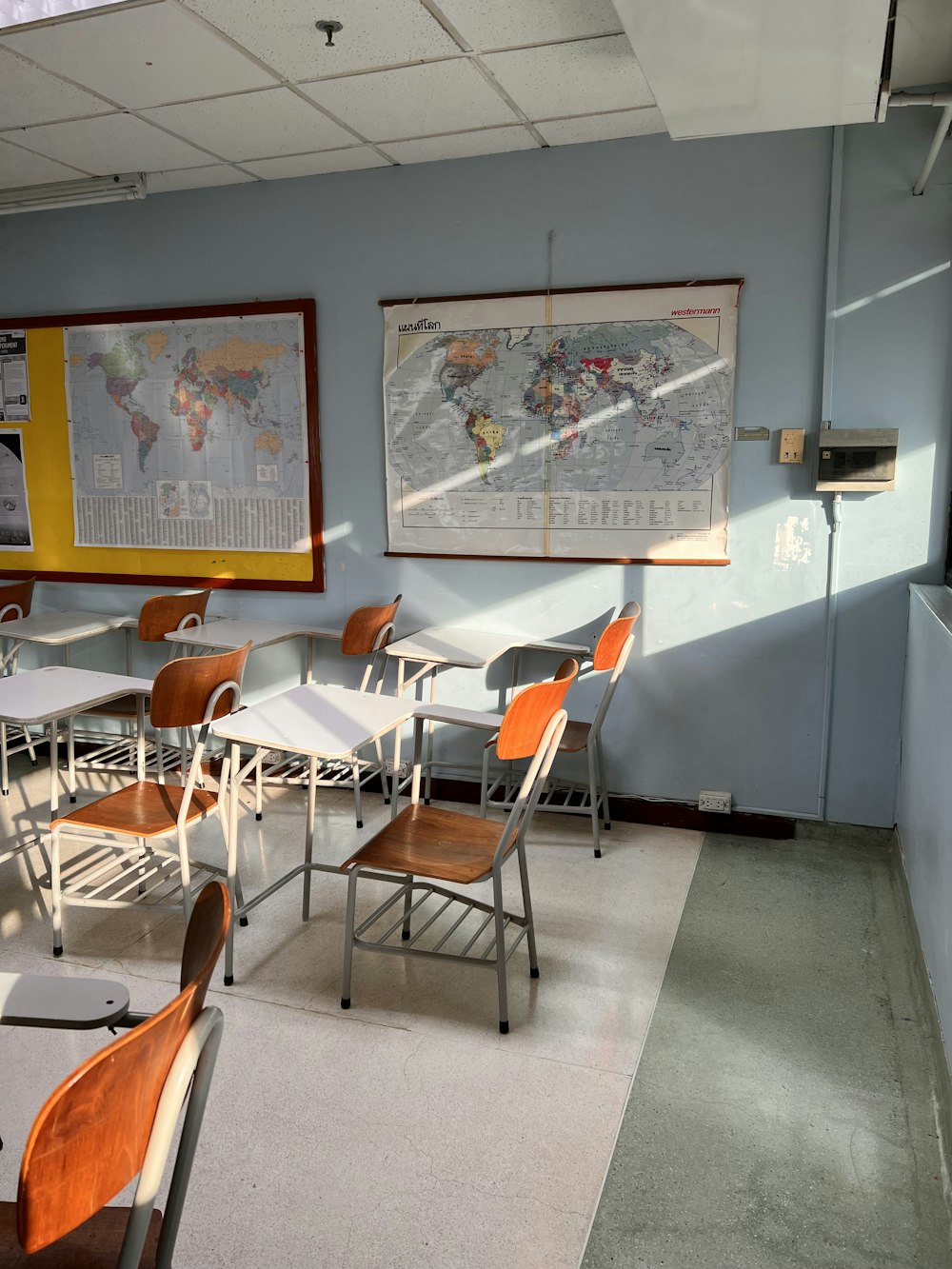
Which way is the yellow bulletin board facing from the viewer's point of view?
toward the camera

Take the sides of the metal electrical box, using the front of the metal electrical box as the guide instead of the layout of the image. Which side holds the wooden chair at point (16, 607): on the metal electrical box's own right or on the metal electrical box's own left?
on the metal electrical box's own right

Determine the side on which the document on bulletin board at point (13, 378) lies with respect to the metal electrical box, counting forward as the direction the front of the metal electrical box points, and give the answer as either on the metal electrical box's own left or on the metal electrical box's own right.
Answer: on the metal electrical box's own right

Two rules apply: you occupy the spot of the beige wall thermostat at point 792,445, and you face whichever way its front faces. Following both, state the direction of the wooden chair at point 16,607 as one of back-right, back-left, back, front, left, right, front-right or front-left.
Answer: right

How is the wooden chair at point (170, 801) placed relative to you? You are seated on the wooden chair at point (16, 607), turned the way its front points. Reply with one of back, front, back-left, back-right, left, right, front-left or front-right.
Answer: back-left

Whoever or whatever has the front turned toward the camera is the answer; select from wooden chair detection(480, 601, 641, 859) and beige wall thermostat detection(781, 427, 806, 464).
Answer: the beige wall thermostat

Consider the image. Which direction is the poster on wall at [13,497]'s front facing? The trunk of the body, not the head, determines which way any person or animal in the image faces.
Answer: toward the camera

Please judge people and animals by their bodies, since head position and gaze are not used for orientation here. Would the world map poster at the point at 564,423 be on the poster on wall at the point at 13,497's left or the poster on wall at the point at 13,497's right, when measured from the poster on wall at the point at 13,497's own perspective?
on its left

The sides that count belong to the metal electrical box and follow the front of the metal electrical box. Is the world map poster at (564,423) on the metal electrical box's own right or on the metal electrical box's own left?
on the metal electrical box's own right

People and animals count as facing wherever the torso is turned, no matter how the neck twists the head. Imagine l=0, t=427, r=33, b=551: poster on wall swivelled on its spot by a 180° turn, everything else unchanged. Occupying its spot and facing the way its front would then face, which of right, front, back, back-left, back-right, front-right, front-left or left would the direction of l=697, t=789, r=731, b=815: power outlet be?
back-right

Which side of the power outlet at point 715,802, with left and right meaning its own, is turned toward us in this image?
front

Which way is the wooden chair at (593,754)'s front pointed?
to the viewer's left
